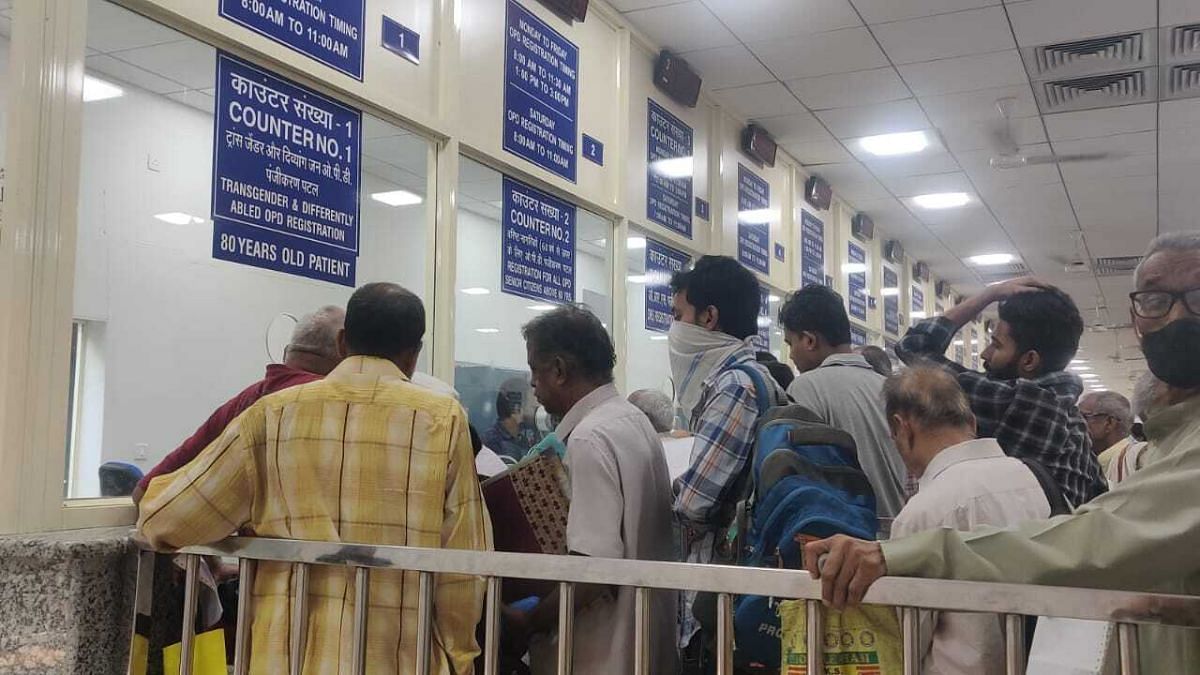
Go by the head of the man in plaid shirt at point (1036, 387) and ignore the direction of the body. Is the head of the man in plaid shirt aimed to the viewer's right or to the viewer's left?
to the viewer's left

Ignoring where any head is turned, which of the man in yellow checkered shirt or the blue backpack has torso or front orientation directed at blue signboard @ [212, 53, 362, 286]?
the man in yellow checkered shirt

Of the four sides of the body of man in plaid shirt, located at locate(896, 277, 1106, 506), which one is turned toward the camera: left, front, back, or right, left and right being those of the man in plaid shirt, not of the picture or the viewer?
left

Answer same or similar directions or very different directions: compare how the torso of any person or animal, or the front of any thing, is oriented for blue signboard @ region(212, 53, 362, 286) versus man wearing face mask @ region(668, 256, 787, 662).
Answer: very different directions

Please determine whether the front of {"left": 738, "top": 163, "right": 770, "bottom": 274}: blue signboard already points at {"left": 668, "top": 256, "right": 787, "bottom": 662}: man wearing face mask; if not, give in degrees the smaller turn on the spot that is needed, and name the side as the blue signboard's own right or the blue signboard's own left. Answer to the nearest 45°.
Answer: approximately 45° to the blue signboard's own right

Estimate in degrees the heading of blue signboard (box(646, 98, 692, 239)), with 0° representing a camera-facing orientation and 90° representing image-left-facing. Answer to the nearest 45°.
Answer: approximately 315°

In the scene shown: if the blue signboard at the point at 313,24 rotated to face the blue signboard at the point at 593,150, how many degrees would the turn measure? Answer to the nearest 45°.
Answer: approximately 90° to its left

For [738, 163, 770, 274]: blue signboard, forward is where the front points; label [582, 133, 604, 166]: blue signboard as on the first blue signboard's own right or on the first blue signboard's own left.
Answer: on the first blue signboard's own right

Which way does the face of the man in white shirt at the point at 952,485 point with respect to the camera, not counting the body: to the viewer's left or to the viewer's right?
to the viewer's left

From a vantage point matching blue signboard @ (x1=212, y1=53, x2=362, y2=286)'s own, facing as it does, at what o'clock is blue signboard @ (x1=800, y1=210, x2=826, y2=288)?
blue signboard @ (x1=800, y1=210, x2=826, y2=288) is roughly at 9 o'clock from blue signboard @ (x1=212, y1=53, x2=362, y2=286).

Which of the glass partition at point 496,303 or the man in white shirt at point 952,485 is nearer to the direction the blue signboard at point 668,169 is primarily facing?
the man in white shirt
